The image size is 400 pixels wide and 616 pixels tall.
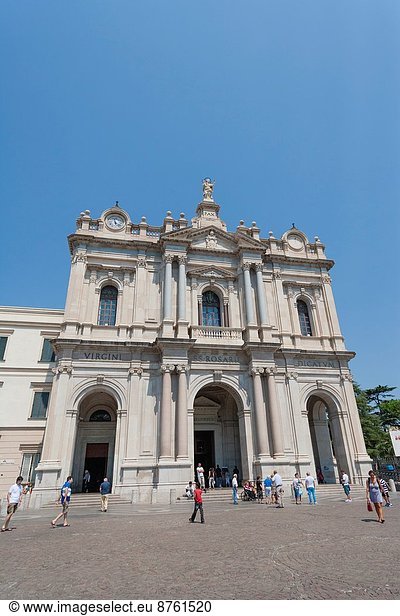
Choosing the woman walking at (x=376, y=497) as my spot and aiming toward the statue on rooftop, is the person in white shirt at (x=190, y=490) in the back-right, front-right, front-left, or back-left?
front-left

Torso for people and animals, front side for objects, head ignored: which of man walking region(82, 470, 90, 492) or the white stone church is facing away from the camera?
the man walking

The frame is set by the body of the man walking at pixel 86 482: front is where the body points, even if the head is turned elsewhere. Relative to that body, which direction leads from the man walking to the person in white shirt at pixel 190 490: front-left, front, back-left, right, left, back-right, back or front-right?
back-right

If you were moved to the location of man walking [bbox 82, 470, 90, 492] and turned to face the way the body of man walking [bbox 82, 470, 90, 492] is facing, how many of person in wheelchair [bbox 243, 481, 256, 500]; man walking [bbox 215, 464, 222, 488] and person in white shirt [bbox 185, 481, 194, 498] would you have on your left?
0

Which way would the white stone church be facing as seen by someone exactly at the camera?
facing the viewer

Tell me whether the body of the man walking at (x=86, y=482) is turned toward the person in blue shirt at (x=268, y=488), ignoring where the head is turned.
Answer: no

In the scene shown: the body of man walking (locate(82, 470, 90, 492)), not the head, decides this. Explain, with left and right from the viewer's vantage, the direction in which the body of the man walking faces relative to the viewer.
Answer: facing away from the viewer

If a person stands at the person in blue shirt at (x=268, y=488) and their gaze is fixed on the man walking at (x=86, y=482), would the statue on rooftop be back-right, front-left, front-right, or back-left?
front-right

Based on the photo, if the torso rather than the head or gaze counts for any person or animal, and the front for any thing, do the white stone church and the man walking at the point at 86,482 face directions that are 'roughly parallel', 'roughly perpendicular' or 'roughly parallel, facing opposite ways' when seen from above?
roughly parallel, facing opposite ways

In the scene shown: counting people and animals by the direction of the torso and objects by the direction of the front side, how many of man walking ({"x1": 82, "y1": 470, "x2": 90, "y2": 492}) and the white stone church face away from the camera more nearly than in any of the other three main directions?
1

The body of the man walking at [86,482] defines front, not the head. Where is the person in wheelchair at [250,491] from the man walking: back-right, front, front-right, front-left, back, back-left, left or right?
back-right
